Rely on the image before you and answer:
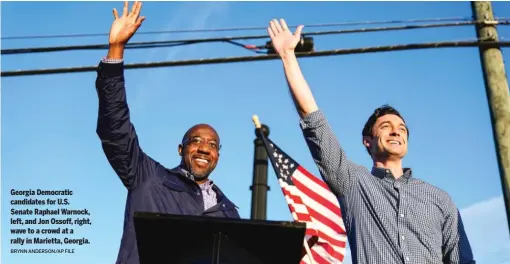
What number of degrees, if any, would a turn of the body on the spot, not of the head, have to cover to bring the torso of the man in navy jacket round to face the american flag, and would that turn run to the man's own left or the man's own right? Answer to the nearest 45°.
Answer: approximately 90° to the man's own left

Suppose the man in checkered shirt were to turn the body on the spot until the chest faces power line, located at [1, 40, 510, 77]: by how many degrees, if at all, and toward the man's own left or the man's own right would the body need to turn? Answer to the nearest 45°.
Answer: approximately 180°

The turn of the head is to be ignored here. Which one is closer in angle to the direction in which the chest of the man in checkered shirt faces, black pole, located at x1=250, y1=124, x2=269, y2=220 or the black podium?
the black podium

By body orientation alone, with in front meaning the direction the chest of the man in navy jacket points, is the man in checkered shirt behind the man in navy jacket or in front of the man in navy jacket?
in front

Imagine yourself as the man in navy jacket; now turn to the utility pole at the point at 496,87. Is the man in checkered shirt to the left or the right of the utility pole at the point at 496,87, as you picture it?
right

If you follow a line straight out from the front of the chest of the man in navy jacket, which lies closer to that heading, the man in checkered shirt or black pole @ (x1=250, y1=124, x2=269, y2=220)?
the man in checkered shirt

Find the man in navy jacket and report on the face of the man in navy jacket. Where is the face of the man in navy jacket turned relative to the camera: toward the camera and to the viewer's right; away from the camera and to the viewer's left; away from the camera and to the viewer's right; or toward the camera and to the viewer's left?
toward the camera and to the viewer's right
